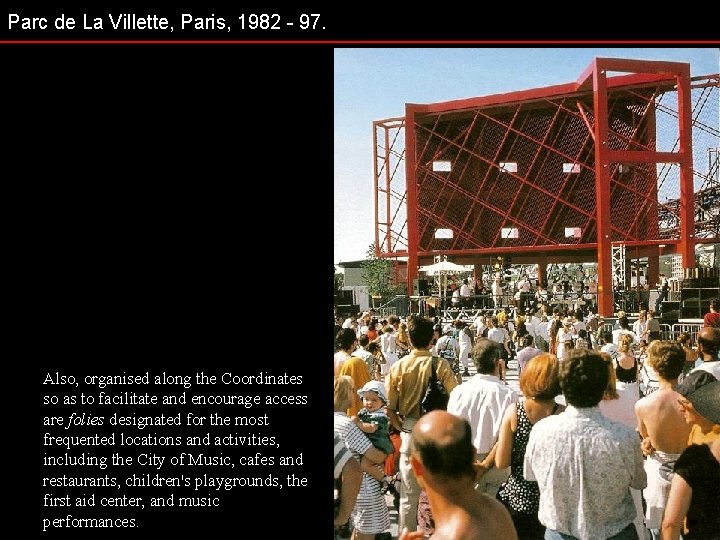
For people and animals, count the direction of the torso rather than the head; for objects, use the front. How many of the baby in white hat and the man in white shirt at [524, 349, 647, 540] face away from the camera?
1

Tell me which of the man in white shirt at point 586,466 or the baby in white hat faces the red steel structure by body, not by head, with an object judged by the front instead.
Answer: the man in white shirt

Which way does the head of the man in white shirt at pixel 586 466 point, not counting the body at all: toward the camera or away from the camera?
away from the camera

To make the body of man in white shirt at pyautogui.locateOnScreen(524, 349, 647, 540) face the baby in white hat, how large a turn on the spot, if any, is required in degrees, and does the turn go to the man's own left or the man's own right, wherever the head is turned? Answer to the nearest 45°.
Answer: approximately 45° to the man's own left

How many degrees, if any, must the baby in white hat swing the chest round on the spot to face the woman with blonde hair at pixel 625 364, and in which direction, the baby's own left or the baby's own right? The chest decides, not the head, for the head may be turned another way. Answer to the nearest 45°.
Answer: approximately 180°

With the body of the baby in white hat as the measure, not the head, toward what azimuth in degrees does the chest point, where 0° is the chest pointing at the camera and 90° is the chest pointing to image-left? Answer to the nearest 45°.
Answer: approximately 45°

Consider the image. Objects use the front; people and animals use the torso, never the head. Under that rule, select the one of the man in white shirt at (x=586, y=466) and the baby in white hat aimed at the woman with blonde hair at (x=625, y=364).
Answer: the man in white shirt

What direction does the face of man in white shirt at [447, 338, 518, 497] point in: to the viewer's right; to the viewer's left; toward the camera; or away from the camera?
away from the camera

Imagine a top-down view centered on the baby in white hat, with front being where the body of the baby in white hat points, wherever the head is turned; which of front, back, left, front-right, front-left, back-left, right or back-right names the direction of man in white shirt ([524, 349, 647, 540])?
left

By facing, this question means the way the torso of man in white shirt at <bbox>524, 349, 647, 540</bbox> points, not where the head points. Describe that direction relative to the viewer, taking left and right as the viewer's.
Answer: facing away from the viewer

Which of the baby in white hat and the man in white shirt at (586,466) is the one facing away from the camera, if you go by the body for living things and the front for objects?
the man in white shirt
